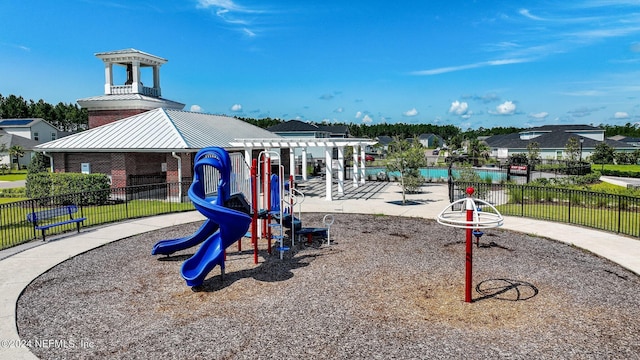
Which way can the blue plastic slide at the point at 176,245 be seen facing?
to the viewer's left

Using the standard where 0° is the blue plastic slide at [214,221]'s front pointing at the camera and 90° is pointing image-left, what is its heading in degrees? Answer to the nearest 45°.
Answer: approximately 45°

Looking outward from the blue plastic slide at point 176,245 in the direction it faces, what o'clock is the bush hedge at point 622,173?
The bush hedge is roughly at 5 o'clock from the blue plastic slide.

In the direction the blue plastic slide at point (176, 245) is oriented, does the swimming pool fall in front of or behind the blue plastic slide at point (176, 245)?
behind

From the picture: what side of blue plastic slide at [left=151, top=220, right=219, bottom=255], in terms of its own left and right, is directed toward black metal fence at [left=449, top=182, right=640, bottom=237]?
back

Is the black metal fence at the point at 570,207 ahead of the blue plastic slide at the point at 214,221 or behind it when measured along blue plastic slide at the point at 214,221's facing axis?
behind

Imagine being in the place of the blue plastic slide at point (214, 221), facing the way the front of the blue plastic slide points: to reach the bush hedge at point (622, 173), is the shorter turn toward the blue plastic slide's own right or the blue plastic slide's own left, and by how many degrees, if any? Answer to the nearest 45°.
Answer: approximately 180°

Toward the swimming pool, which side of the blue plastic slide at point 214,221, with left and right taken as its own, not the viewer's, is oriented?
back
